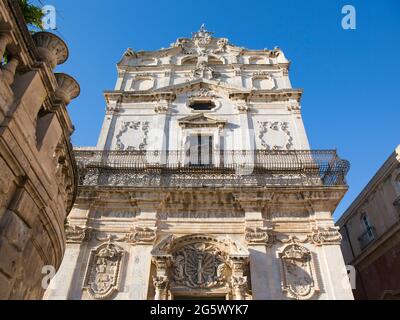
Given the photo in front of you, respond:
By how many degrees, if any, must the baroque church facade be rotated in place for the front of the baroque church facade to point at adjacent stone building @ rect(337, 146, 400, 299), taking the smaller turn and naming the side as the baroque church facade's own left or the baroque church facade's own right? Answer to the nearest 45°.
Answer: approximately 135° to the baroque church facade's own left

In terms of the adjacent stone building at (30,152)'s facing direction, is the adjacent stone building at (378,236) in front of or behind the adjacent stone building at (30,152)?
in front

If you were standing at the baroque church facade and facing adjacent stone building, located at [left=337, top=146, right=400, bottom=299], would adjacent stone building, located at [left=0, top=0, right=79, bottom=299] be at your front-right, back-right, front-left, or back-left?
back-right

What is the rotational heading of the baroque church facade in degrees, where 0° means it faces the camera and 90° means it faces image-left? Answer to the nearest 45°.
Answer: approximately 0°

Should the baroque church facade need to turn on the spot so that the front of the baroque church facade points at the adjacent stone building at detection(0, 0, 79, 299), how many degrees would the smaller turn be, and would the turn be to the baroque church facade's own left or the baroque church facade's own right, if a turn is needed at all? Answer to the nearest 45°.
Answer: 0° — it already faces it

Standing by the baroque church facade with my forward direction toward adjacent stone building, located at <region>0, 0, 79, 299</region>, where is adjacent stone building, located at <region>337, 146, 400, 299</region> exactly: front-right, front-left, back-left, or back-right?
back-left

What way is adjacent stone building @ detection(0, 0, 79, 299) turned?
to the viewer's right

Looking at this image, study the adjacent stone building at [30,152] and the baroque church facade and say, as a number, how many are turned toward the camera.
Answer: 1

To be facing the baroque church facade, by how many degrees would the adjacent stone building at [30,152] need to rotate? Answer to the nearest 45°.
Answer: approximately 45° to its left
